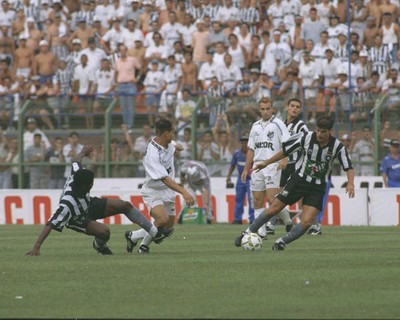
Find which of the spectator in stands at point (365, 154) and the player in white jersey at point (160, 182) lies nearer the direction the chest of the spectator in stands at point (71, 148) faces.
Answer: the player in white jersey

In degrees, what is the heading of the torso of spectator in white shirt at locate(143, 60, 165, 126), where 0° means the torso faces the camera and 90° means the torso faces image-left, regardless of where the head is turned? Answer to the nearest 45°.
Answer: approximately 0°

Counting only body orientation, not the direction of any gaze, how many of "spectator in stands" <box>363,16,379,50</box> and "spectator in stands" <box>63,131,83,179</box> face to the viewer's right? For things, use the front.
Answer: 0

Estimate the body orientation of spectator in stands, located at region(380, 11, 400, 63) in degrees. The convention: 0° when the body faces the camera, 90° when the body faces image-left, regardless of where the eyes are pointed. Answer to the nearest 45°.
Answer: approximately 0°

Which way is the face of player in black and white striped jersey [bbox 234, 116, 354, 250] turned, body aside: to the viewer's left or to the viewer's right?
to the viewer's left

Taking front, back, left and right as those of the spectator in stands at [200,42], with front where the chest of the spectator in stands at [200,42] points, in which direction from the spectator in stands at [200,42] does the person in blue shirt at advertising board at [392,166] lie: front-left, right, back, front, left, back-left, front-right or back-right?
front-left

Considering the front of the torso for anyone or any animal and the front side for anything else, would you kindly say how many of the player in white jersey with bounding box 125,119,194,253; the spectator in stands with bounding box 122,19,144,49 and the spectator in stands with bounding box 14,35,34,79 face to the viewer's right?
1

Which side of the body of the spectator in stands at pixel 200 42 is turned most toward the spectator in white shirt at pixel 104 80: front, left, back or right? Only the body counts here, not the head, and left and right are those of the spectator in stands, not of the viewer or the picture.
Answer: right

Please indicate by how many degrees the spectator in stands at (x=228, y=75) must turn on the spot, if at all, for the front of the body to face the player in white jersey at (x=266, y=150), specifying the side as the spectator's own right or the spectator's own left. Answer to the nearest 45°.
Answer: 0° — they already face them

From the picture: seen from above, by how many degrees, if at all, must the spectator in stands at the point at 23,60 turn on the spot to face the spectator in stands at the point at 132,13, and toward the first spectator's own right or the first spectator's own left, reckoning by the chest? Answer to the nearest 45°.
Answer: approximately 90° to the first spectator's own left

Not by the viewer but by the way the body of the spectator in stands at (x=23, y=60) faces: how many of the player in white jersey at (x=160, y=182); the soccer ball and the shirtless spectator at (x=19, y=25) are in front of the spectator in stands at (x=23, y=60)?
2

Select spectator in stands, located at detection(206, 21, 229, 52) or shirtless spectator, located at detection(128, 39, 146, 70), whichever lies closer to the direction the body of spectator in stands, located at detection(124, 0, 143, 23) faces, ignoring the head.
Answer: the shirtless spectator

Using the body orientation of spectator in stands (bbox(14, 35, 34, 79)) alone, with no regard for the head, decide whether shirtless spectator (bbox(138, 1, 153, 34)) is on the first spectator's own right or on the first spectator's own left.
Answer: on the first spectator's own left
